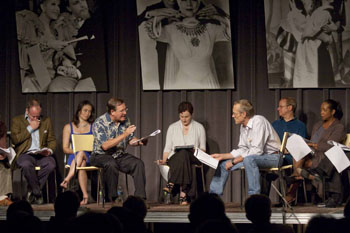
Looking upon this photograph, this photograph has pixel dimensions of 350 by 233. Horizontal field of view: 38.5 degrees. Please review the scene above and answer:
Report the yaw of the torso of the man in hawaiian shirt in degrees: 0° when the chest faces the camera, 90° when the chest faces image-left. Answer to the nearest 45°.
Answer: approximately 315°

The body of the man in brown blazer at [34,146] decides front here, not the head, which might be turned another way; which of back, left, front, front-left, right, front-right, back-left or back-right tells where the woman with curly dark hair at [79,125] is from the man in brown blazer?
left

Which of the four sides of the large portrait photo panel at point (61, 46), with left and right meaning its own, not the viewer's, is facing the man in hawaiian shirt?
front

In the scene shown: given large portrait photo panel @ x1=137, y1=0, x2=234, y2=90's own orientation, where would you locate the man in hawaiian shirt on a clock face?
The man in hawaiian shirt is roughly at 1 o'clock from the large portrait photo panel.

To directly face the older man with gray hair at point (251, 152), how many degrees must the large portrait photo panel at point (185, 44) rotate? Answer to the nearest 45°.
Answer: approximately 45° to its left

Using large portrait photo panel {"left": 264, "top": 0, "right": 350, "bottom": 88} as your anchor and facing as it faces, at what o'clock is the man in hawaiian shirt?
The man in hawaiian shirt is roughly at 2 o'clock from the large portrait photo panel.

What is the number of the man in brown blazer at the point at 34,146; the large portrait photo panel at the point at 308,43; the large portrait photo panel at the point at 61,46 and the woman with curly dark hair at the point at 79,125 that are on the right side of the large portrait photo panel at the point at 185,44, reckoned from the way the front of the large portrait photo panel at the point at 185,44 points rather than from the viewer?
3

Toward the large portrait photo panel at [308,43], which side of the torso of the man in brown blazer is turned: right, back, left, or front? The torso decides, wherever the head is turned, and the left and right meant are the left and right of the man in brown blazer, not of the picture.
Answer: left

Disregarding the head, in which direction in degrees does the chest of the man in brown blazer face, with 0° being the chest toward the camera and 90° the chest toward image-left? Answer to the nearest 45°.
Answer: approximately 0°

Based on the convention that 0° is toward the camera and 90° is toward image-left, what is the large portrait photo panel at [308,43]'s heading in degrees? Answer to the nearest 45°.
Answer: approximately 0°
